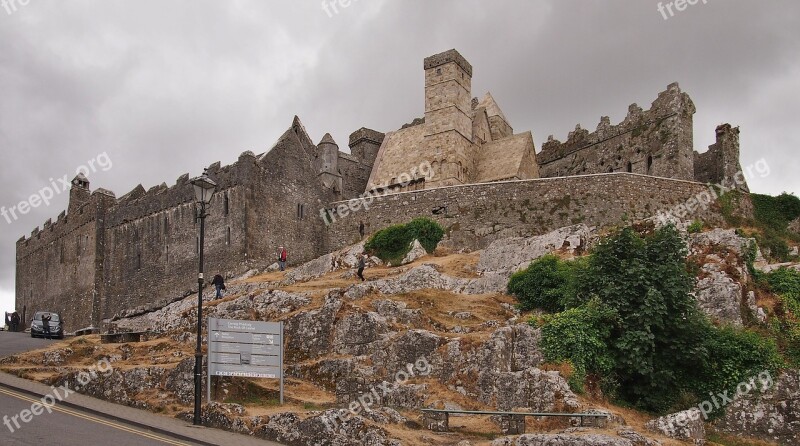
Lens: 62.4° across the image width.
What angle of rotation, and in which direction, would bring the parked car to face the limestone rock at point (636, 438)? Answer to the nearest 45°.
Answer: approximately 45° to its left

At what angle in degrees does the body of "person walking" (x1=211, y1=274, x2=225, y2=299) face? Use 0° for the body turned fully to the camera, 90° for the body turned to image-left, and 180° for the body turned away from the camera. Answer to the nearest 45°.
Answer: approximately 180°

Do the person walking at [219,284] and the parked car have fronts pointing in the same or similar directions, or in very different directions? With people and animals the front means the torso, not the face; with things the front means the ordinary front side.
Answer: very different directions

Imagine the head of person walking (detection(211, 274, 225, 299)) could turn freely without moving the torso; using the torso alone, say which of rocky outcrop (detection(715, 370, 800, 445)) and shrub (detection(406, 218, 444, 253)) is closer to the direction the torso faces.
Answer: the shrub

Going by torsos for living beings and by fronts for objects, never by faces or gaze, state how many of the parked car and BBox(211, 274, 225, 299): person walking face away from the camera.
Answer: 1

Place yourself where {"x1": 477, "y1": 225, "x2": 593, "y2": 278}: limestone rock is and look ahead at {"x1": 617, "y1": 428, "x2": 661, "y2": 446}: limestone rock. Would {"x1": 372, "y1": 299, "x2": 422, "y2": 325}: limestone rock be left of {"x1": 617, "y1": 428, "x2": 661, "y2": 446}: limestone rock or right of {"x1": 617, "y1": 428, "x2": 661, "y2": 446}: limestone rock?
right

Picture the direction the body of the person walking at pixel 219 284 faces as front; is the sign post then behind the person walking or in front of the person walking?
behind

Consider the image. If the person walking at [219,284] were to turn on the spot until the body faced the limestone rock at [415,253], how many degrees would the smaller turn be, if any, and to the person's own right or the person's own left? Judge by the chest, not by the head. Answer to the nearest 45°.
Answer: approximately 90° to the person's own right

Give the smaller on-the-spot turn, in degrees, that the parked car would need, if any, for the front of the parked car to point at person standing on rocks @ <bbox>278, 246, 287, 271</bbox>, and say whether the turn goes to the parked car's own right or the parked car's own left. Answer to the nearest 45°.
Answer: approximately 90° to the parked car's own left

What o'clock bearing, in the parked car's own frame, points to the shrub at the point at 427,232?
The shrub is roughly at 10 o'clock from the parked car.

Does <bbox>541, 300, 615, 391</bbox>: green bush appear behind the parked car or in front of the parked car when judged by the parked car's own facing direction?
in front

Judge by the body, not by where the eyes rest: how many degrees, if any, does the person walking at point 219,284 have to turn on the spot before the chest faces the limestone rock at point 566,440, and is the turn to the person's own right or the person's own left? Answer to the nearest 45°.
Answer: approximately 135° to the person's own right
